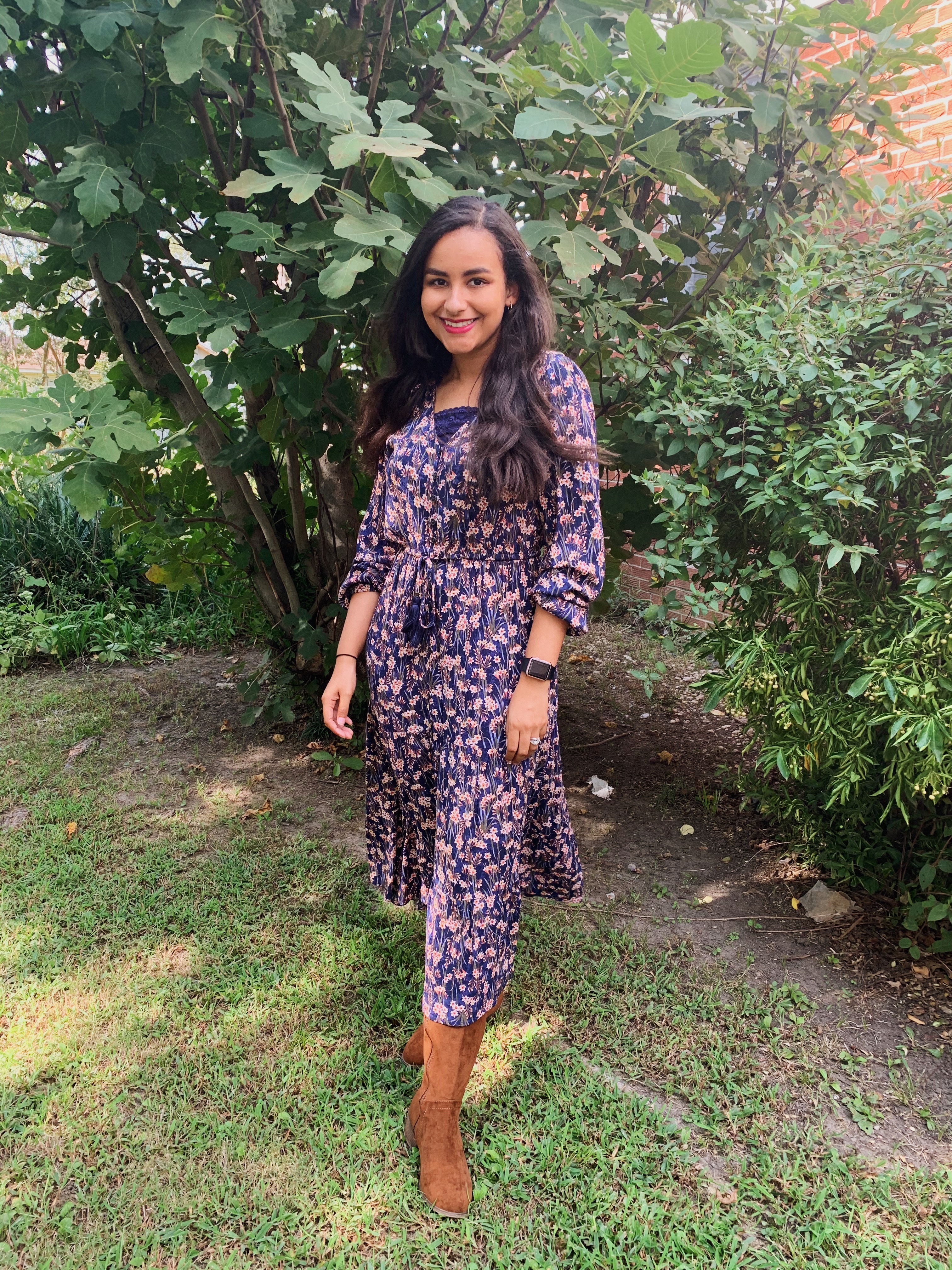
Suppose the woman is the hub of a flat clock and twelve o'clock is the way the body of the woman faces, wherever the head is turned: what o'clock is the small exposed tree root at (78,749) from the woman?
The small exposed tree root is roughly at 3 o'clock from the woman.

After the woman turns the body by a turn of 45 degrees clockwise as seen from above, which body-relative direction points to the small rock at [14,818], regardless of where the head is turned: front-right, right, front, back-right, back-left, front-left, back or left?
front-right

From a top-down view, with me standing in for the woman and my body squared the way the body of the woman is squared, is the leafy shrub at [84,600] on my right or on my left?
on my right

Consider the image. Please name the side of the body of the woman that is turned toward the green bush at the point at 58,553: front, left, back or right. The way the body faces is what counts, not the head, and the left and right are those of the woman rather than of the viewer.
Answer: right

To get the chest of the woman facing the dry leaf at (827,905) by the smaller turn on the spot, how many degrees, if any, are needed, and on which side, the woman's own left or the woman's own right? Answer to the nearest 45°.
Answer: approximately 180°

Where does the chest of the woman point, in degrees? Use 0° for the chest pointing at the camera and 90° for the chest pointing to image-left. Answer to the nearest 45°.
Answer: approximately 45°

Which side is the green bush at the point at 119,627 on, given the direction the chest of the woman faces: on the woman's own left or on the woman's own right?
on the woman's own right
